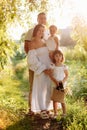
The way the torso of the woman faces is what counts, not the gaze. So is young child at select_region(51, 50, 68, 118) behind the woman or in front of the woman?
in front

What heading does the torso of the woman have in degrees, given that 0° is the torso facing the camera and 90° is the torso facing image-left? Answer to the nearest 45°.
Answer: approximately 315°

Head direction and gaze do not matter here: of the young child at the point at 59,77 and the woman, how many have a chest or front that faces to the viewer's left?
0

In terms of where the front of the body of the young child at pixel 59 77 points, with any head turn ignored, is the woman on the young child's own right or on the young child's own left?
on the young child's own right

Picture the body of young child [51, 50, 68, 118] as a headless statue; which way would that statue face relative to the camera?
toward the camera
